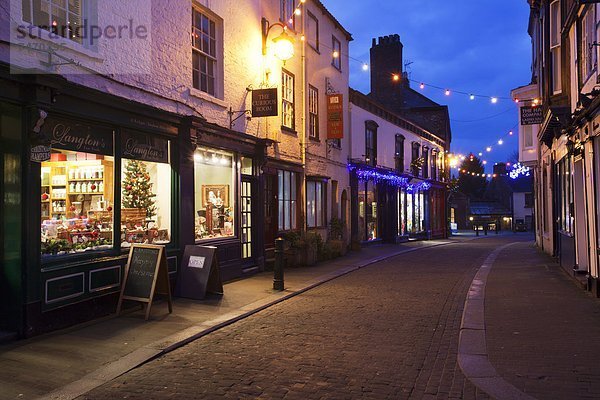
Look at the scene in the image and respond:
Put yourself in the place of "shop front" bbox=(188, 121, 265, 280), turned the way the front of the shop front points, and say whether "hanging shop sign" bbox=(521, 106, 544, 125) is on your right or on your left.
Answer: on your left

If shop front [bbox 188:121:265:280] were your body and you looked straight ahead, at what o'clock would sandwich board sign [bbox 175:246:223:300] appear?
The sandwich board sign is roughly at 2 o'clock from the shop front.

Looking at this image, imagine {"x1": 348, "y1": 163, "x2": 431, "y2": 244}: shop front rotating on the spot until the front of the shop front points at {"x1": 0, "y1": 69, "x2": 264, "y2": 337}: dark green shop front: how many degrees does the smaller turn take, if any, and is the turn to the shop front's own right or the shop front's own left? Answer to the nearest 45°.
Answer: approximately 45° to the shop front's own right

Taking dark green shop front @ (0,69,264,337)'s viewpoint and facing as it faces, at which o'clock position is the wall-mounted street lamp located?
The wall-mounted street lamp is roughly at 9 o'clock from the dark green shop front.

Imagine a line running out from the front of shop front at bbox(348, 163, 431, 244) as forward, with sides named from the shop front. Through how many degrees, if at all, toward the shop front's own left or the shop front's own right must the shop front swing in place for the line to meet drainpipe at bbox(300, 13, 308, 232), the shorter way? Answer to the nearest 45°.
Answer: approximately 45° to the shop front's own right

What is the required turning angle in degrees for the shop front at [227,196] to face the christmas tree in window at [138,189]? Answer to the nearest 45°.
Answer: approximately 90° to its right

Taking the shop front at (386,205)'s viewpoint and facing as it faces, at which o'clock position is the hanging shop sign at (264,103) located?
The hanging shop sign is roughly at 2 o'clock from the shop front.

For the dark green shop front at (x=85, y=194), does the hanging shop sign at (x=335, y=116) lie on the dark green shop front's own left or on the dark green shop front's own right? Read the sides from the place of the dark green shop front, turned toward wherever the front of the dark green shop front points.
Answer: on the dark green shop front's own left

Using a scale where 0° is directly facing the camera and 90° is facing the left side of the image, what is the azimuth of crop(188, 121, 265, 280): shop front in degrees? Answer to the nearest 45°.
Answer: approximately 315°

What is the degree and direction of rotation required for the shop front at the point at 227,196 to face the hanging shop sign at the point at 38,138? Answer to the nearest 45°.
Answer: approximately 90° to its right
